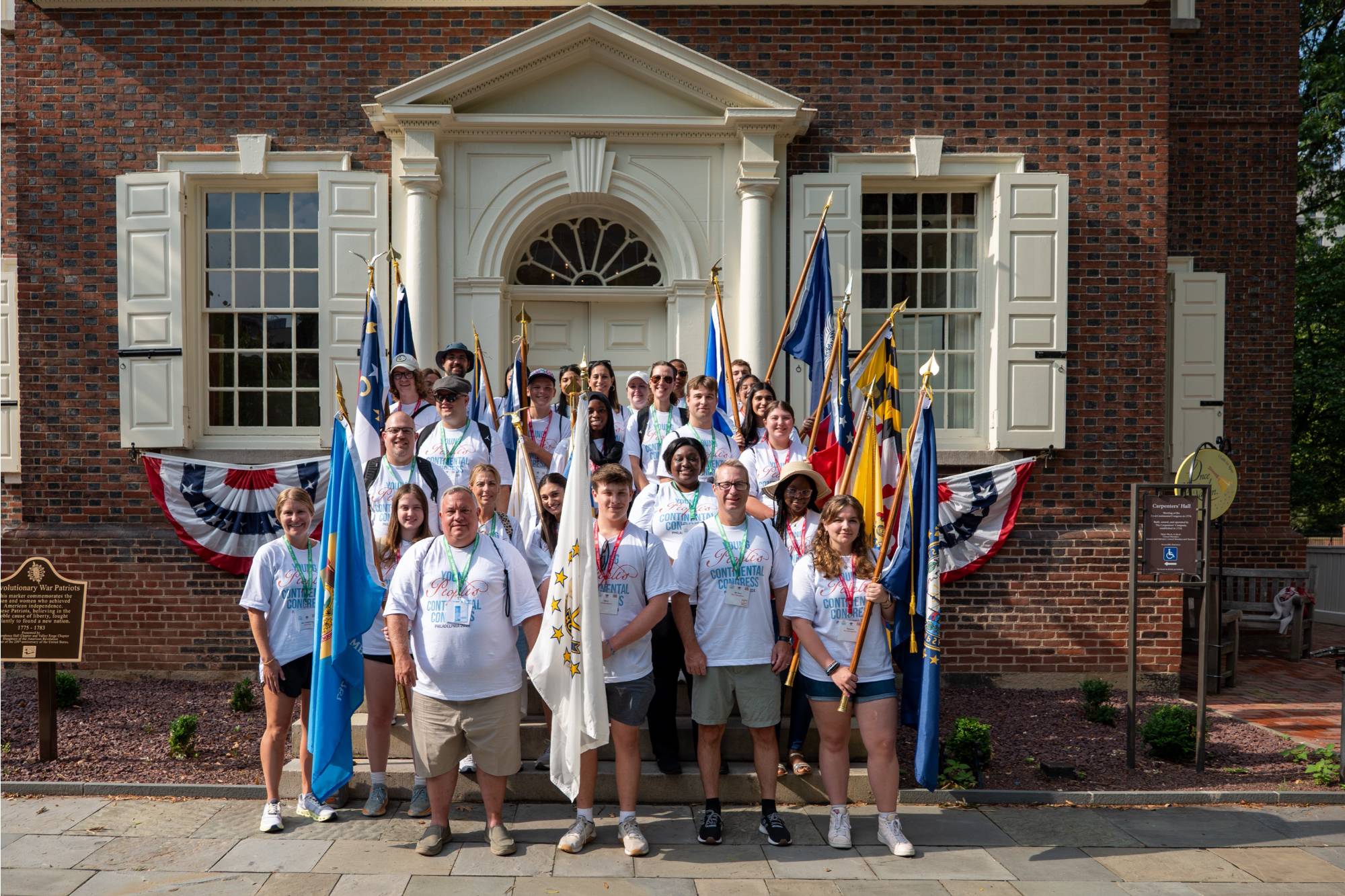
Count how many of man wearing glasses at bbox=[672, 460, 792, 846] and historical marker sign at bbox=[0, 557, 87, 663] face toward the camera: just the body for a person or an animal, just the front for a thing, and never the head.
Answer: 2

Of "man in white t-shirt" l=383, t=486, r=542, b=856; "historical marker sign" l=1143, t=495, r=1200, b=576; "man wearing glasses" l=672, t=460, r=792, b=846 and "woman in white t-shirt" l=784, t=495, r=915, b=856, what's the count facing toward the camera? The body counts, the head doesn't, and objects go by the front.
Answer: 4

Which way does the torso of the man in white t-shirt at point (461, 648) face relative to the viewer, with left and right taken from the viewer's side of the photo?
facing the viewer

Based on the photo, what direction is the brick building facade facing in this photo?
toward the camera

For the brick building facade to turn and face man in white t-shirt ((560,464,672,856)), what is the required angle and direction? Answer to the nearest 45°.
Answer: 0° — it already faces them

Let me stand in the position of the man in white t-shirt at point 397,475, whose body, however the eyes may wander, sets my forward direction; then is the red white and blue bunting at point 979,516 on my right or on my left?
on my left

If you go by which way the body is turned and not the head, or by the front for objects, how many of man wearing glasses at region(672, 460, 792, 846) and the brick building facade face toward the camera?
2

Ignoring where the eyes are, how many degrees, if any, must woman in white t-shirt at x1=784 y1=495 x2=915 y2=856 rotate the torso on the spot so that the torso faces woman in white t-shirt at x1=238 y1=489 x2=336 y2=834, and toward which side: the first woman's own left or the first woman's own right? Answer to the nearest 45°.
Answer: approximately 90° to the first woman's own right

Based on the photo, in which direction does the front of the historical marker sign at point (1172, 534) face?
toward the camera

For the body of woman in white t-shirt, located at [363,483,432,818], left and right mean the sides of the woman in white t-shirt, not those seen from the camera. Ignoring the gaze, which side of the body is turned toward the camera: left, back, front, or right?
front

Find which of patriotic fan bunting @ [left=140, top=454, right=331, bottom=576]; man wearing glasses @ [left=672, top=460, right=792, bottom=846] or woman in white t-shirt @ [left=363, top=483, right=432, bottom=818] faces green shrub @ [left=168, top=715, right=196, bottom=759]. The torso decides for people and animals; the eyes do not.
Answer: the patriotic fan bunting

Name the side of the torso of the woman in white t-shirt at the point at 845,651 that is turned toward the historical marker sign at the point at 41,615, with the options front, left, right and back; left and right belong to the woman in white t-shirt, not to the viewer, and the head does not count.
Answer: right

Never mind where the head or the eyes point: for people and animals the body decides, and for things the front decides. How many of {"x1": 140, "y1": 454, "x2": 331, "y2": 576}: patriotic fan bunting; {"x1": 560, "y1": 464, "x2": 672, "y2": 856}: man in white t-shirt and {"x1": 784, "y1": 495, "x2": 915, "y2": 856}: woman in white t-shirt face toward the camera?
3
